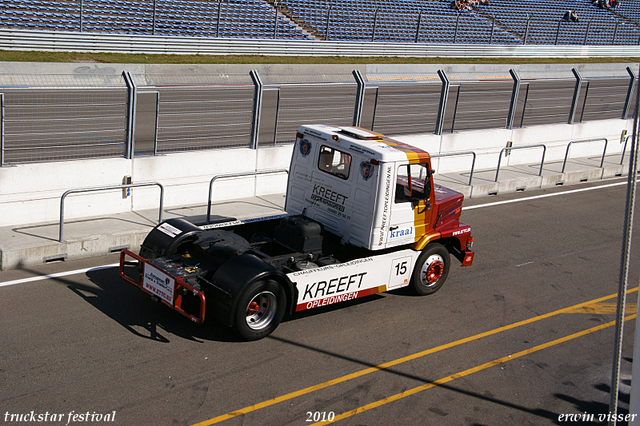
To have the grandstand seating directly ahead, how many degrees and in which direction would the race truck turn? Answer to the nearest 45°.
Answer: approximately 45° to its left

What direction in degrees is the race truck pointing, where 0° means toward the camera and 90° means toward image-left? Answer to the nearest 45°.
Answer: approximately 225°

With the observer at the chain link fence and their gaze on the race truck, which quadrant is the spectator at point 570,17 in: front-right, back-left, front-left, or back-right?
back-left

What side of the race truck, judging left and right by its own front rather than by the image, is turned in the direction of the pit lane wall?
left
